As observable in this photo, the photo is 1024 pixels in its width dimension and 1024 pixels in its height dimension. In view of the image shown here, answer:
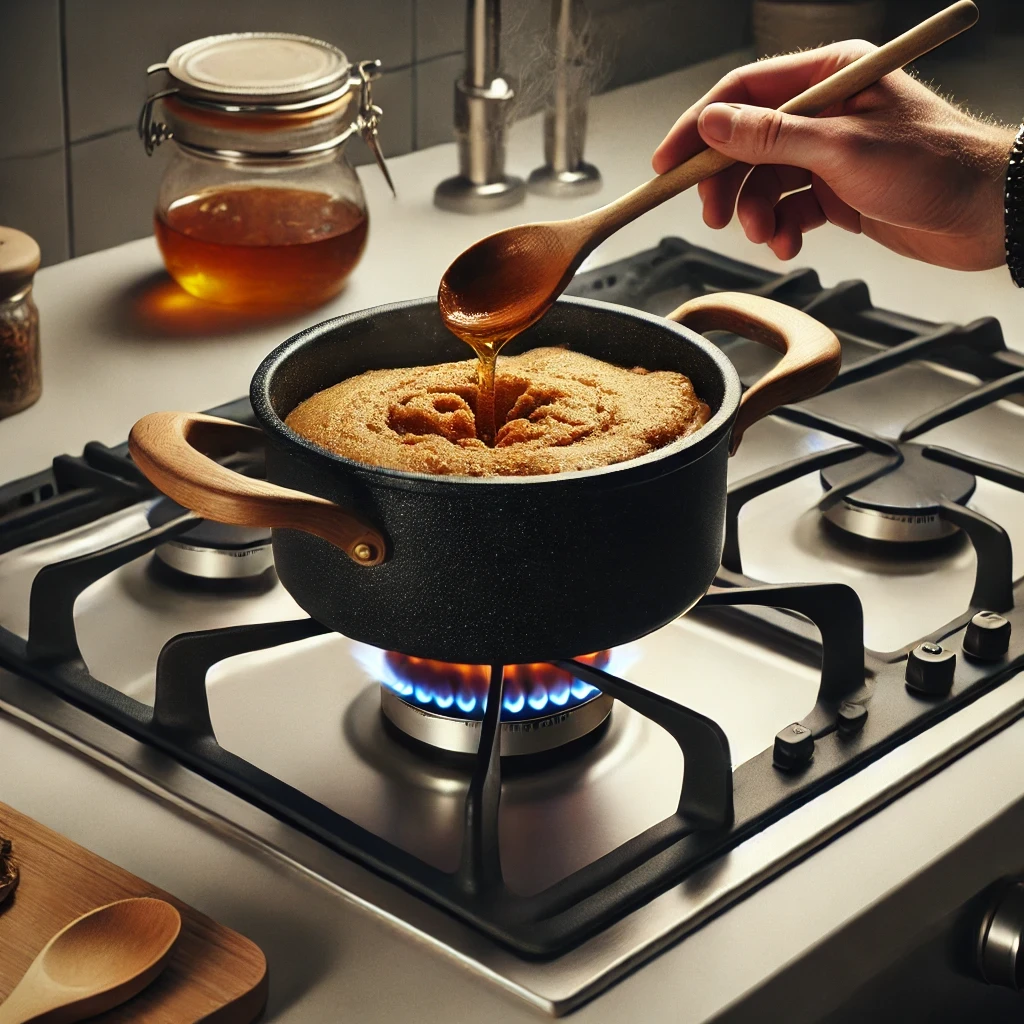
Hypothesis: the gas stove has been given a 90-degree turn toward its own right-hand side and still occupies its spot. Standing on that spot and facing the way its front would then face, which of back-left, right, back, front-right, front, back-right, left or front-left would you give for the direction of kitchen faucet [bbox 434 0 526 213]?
back-right

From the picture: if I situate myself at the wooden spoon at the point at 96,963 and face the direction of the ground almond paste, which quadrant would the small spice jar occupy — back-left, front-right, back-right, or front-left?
front-left

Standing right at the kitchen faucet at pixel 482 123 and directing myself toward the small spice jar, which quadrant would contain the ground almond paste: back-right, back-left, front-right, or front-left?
front-left

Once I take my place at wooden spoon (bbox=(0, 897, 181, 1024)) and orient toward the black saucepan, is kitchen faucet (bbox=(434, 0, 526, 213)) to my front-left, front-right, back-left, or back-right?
front-left

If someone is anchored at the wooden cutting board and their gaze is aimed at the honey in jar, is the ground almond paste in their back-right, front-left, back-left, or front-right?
front-right
